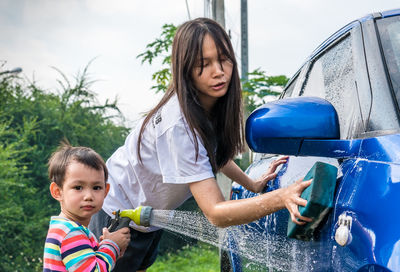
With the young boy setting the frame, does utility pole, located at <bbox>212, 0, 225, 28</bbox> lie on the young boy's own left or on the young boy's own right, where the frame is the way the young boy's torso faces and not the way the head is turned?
on the young boy's own left

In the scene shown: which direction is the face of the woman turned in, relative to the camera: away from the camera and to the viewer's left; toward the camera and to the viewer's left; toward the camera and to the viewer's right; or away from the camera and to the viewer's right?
toward the camera and to the viewer's right

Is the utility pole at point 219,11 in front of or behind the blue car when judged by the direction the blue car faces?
behind

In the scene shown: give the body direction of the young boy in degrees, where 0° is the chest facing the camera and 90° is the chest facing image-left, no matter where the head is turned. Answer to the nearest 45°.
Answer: approximately 315°
